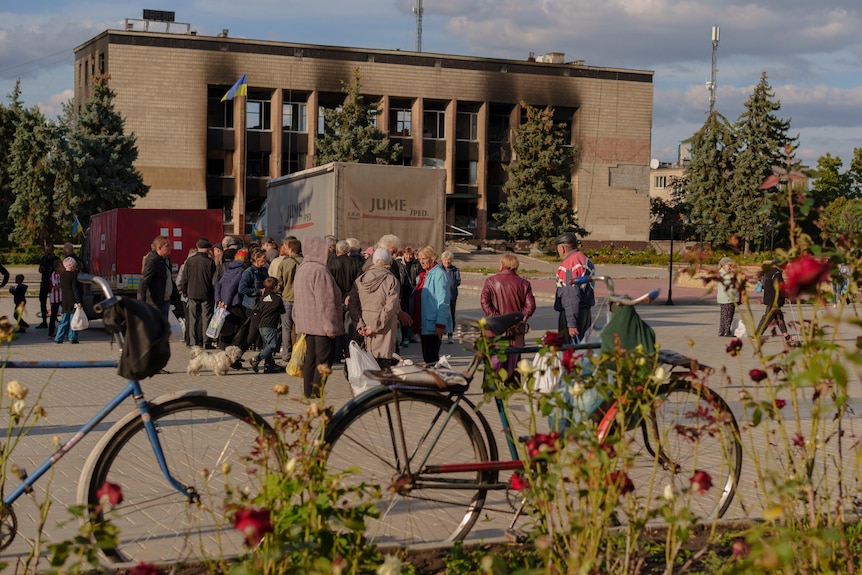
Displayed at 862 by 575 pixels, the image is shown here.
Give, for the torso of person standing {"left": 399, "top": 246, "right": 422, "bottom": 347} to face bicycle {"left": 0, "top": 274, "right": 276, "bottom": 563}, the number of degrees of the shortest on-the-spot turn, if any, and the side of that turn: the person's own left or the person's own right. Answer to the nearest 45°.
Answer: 0° — they already face it

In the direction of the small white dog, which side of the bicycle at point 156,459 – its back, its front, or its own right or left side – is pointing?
left

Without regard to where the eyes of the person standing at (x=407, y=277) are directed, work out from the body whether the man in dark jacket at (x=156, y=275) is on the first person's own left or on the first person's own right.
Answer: on the first person's own right

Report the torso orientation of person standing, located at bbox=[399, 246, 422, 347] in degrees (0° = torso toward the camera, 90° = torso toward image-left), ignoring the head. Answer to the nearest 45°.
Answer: approximately 0°

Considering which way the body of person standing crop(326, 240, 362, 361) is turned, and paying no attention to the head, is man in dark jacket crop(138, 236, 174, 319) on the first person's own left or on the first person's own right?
on the first person's own left

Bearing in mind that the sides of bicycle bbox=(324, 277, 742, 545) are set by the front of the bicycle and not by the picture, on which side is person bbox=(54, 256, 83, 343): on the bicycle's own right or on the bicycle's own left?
on the bicycle's own left

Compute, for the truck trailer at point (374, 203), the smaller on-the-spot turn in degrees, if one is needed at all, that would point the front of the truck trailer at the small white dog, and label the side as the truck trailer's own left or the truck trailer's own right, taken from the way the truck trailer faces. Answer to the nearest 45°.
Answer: approximately 135° to the truck trailer's own left

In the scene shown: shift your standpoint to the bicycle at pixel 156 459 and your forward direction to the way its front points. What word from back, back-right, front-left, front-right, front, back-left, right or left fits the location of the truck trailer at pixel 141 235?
left

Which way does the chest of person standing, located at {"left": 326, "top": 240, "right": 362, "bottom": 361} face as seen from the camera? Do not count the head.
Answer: away from the camera

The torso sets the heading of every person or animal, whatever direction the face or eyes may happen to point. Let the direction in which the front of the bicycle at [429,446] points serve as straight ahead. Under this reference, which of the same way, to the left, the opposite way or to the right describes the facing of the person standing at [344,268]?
to the left

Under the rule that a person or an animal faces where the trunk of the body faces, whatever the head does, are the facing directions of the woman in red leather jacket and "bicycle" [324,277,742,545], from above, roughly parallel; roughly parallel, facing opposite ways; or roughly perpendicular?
roughly perpendicular

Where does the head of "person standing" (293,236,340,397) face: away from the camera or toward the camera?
away from the camera

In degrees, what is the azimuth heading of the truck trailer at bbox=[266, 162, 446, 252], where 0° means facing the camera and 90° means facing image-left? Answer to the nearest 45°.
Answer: approximately 135°
